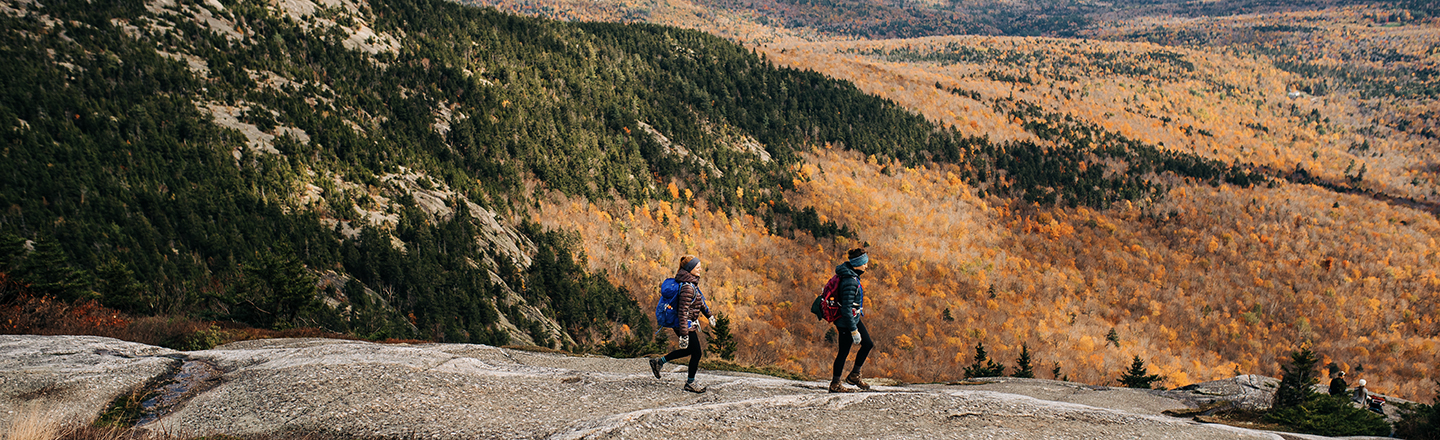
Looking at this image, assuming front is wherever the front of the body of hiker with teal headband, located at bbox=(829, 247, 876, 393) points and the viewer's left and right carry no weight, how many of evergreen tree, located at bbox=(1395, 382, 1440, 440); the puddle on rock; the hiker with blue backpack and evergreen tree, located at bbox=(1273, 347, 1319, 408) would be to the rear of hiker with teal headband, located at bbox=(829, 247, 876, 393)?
2

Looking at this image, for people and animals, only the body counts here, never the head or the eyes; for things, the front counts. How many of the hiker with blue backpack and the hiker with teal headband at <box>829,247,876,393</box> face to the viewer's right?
2

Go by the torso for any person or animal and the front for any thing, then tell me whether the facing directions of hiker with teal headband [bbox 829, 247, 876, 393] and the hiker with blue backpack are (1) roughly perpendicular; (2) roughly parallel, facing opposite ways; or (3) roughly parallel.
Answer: roughly parallel

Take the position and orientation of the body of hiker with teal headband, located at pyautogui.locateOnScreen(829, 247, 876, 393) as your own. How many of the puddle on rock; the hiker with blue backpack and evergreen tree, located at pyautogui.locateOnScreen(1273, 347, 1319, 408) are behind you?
2

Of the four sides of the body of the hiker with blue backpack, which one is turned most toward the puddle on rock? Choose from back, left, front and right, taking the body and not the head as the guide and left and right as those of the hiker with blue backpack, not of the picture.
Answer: back

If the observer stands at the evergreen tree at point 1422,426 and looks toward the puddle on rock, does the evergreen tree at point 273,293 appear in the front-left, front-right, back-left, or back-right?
front-right

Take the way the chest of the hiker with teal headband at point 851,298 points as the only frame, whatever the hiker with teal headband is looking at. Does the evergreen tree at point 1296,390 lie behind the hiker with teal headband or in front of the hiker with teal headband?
in front

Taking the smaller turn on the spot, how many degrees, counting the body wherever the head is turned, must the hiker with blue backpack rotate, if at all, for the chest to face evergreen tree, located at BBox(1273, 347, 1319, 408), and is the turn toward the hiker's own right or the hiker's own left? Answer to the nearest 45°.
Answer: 0° — they already face it

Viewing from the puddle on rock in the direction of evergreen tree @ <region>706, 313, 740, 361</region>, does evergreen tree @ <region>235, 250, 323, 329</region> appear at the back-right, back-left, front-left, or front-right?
front-left

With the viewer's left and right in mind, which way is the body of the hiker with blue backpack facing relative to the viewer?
facing to the right of the viewer

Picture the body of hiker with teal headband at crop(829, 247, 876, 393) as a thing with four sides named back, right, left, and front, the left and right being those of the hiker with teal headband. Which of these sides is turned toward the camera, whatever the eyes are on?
right

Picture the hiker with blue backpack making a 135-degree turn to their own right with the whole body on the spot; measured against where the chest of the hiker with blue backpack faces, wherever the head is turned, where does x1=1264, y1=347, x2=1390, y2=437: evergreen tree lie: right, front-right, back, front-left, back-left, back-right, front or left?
back-left
